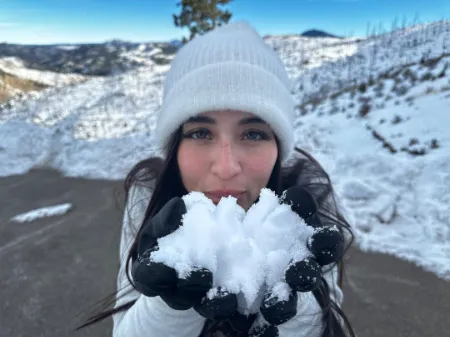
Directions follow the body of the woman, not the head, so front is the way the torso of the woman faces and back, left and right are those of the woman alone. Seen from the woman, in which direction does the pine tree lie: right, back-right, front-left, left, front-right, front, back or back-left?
back

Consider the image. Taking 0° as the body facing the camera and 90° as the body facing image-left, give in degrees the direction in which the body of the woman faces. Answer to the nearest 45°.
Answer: approximately 0°
